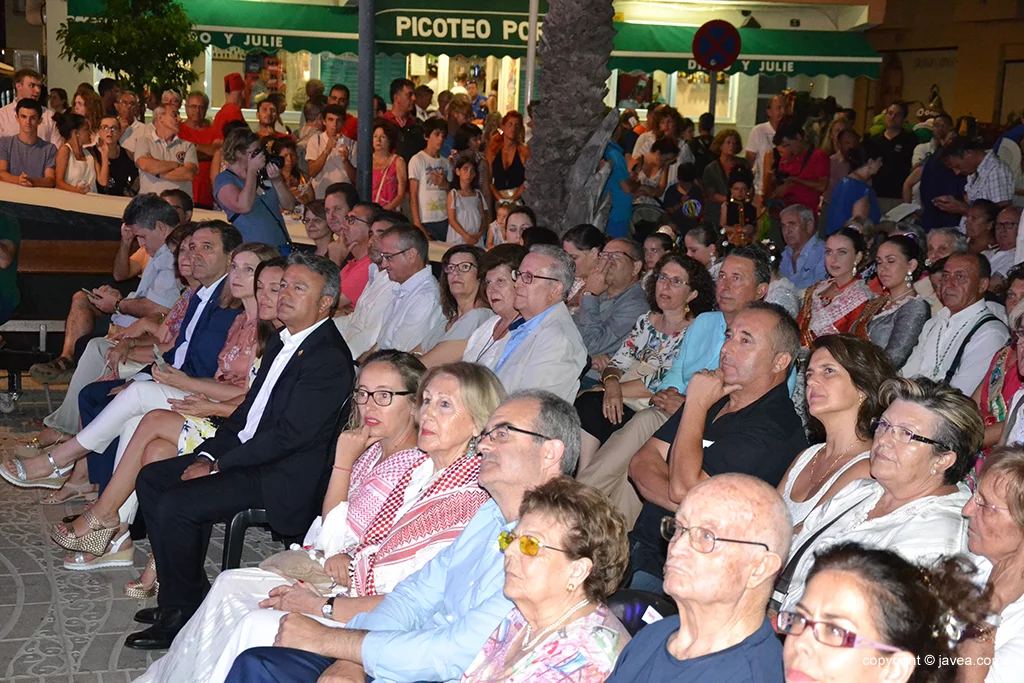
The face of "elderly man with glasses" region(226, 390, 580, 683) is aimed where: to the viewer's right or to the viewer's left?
to the viewer's left

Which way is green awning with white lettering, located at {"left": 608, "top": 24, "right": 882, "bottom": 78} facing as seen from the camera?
toward the camera

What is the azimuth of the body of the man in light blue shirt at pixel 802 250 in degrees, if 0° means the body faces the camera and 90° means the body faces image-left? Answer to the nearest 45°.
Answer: approximately 45°

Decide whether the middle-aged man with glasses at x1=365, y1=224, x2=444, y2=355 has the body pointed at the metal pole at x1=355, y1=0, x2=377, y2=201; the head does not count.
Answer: no

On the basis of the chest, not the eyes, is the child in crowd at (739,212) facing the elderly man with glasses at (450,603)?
yes

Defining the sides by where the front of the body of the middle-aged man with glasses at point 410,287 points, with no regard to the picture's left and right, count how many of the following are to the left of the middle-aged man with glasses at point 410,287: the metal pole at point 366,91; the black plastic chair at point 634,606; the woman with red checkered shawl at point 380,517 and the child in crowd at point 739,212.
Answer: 2

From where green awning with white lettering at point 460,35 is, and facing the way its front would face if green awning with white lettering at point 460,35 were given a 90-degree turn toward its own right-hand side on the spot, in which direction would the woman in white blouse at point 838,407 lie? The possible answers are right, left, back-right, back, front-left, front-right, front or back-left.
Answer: left

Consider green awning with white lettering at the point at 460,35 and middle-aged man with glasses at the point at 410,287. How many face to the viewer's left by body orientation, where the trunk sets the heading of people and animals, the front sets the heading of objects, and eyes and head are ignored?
1

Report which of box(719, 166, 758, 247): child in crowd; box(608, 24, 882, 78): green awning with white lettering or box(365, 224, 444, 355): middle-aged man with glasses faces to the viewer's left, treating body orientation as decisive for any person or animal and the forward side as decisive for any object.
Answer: the middle-aged man with glasses

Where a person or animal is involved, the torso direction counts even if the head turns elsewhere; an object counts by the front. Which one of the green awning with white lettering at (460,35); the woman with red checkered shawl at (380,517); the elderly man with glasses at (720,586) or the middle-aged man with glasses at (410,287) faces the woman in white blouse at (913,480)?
the green awning with white lettering

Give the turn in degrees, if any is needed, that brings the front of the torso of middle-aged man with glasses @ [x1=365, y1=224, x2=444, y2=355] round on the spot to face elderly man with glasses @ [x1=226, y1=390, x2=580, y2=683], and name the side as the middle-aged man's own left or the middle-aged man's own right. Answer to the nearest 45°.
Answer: approximately 90° to the middle-aged man's own left

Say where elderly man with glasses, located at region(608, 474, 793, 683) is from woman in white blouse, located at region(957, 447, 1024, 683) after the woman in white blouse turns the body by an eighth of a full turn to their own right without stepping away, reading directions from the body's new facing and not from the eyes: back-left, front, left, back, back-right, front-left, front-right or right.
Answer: left

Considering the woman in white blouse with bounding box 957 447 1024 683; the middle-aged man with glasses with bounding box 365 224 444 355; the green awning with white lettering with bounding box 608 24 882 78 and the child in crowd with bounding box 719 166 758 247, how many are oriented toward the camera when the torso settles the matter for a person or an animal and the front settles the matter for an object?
2

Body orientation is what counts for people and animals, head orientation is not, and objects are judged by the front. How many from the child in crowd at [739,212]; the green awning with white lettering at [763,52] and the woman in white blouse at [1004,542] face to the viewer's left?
1

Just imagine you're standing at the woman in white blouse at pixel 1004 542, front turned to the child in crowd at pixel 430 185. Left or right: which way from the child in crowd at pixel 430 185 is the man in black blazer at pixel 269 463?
left

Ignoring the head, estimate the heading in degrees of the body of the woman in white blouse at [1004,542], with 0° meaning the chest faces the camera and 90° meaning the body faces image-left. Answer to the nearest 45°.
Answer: approximately 90°

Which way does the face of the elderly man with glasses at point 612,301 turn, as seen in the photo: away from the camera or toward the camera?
toward the camera

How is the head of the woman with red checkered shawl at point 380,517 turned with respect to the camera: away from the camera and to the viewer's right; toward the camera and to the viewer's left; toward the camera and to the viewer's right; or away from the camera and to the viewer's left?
toward the camera and to the viewer's left

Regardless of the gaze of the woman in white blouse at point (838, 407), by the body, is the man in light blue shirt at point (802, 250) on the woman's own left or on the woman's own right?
on the woman's own right

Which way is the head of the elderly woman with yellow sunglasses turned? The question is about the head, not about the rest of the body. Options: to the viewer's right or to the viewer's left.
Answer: to the viewer's left

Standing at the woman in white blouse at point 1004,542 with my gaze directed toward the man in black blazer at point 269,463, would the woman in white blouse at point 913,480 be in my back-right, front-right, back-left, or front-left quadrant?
front-right

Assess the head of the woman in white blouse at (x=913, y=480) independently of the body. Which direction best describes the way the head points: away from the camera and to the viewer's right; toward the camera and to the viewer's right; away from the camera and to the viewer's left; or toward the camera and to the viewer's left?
toward the camera and to the viewer's left

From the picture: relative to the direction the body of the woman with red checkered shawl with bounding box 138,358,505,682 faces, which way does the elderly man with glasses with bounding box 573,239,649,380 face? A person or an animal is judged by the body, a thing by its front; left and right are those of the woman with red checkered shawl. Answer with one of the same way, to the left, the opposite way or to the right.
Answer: the same way

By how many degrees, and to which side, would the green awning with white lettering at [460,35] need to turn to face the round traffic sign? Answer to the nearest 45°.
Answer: approximately 45° to its left
